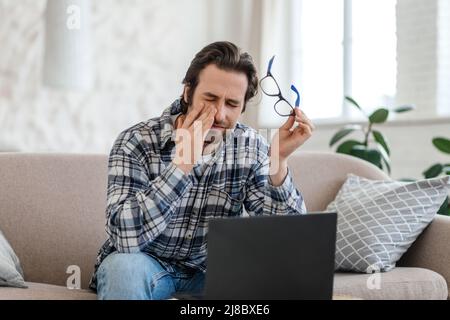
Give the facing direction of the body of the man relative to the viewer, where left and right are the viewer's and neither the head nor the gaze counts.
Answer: facing the viewer and to the right of the viewer

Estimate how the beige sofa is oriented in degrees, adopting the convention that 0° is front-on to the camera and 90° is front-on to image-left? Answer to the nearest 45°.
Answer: approximately 0°

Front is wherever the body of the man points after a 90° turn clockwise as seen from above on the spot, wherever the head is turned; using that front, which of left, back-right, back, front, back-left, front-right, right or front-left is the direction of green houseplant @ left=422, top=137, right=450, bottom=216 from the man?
back

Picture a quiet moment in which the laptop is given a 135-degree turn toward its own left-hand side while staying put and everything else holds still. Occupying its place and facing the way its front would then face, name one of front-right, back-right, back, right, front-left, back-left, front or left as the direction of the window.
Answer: back

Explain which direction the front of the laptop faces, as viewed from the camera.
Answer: facing away from the viewer and to the left of the viewer

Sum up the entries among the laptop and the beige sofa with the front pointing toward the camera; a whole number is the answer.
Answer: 1

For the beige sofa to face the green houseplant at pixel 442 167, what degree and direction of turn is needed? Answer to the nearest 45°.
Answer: approximately 135° to its left

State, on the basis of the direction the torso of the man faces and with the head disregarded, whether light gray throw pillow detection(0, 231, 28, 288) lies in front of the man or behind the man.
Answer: behind
